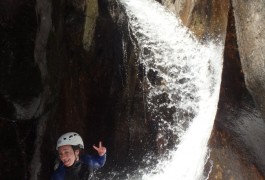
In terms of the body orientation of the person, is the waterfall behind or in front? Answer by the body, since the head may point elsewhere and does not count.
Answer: behind

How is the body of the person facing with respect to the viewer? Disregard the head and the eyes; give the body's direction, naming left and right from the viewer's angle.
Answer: facing the viewer and to the left of the viewer

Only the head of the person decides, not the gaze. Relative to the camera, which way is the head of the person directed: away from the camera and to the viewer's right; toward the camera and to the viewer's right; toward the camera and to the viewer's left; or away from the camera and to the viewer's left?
toward the camera and to the viewer's left
